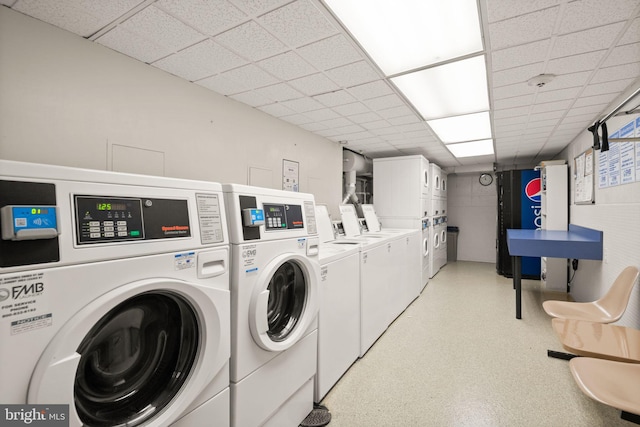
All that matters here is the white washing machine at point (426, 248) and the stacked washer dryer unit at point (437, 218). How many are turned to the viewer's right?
2

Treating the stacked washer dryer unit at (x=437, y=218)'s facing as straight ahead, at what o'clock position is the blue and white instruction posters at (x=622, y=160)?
The blue and white instruction posters is roughly at 2 o'clock from the stacked washer dryer unit.

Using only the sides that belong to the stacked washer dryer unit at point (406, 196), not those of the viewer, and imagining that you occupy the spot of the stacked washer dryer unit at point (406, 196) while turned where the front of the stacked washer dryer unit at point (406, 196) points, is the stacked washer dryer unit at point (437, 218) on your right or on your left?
on your left

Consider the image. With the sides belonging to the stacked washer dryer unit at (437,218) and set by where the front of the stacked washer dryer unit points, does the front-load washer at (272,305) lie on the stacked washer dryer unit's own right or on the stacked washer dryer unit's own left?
on the stacked washer dryer unit's own right

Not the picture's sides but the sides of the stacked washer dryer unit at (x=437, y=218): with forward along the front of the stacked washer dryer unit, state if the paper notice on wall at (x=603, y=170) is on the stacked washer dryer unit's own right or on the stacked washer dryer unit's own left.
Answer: on the stacked washer dryer unit's own right

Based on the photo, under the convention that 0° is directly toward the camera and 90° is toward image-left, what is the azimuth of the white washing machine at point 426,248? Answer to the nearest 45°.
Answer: approximately 270°

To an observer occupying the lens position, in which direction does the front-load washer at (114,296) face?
facing the viewer and to the right of the viewer

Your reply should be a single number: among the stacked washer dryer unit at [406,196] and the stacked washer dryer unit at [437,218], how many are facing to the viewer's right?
2

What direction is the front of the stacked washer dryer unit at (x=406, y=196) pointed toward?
to the viewer's right

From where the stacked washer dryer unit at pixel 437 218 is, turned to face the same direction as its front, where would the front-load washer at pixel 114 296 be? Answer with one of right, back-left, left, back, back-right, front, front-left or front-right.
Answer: right

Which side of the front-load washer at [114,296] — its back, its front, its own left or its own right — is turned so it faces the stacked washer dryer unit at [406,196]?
left
